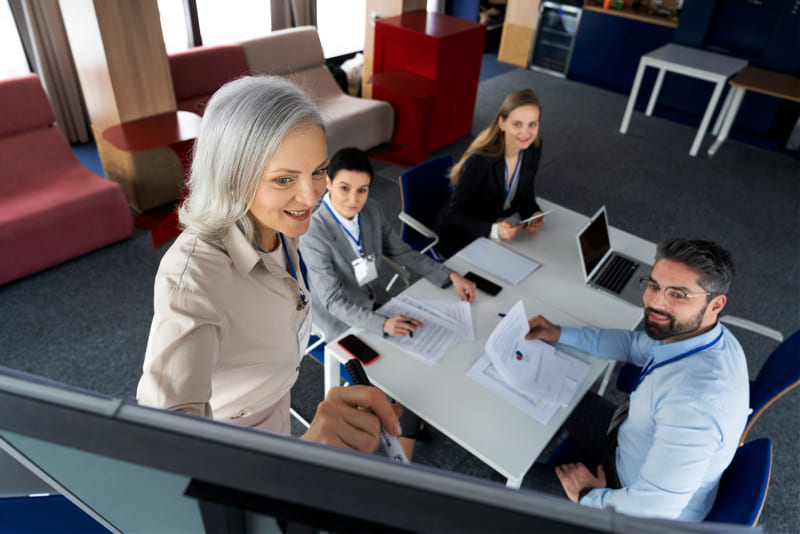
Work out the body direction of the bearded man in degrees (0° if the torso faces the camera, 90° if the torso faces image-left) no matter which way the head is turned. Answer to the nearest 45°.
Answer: approximately 90°

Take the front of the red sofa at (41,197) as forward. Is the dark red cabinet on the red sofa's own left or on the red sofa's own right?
on the red sofa's own left

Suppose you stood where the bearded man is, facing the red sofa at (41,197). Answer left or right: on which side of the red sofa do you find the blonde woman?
right

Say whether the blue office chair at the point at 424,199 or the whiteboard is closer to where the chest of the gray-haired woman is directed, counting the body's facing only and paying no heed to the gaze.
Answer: the whiteboard

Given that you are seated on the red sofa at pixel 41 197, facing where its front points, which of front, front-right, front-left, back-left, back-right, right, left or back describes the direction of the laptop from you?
front

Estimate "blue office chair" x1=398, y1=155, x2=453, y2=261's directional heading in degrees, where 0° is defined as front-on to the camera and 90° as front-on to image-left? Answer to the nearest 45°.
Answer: approximately 315°

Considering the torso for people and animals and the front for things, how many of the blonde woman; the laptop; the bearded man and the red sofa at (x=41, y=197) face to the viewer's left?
1

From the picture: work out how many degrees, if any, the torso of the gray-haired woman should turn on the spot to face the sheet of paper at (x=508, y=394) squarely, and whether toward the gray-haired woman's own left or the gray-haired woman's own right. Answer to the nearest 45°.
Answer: approximately 45° to the gray-haired woman's own left

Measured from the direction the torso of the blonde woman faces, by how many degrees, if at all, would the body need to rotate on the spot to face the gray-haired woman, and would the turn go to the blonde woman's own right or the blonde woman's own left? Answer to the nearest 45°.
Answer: approximately 45° to the blonde woman's own right

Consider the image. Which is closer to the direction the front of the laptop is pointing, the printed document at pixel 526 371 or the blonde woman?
the printed document

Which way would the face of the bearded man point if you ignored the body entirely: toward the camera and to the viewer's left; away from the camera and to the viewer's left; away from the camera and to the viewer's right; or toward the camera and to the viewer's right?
toward the camera and to the viewer's left

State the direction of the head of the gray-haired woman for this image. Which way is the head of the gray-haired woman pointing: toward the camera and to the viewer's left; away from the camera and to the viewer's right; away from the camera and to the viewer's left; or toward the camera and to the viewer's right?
toward the camera and to the viewer's right

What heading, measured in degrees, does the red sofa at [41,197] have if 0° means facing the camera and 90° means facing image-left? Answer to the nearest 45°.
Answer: approximately 315°

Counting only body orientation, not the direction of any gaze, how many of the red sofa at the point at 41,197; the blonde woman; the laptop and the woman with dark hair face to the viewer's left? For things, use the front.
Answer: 0

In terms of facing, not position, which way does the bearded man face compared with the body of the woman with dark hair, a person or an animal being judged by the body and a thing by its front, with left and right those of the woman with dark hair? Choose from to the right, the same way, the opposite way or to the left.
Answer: the opposite way

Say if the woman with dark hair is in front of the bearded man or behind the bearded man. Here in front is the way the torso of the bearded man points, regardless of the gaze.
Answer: in front
